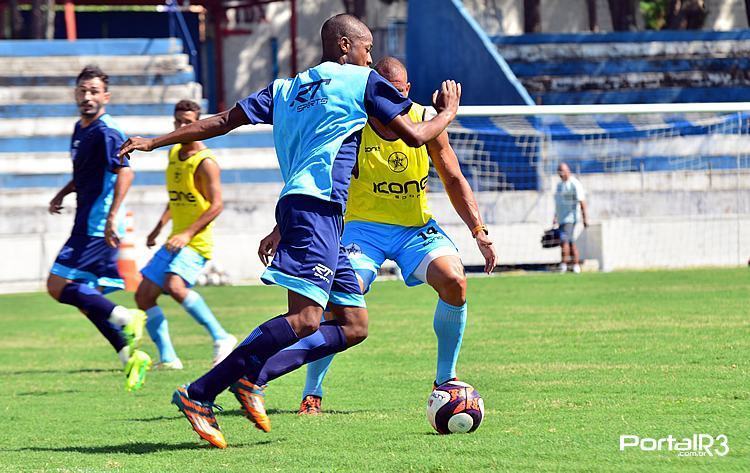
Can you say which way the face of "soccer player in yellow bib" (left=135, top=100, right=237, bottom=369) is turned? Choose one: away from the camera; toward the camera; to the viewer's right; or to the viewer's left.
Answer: toward the camera

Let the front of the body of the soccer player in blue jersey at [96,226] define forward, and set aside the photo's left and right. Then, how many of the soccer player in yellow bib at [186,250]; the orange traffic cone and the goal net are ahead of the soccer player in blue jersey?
0

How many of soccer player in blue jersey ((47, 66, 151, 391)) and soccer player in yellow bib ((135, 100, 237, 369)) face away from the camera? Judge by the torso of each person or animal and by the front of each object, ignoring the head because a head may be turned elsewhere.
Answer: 0

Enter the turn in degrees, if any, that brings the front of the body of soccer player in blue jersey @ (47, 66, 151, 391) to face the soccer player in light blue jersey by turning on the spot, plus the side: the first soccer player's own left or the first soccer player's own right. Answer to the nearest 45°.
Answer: approximately 45° to the first soccer player's own left

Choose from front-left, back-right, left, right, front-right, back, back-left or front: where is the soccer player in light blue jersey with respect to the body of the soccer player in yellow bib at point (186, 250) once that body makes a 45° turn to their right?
left

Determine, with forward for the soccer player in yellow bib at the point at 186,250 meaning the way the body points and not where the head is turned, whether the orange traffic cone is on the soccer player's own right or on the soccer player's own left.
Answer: on the soccer player's own right

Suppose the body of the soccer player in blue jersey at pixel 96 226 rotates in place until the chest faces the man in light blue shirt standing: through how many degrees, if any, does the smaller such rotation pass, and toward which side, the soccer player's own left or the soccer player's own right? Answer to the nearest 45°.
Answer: approximately 180°

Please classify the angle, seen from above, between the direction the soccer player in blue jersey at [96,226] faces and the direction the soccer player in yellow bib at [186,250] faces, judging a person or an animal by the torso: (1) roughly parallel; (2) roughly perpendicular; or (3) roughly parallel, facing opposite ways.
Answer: roughly parallel

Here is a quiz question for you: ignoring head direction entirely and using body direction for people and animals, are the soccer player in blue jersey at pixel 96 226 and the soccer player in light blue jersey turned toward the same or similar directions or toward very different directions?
very different directions
